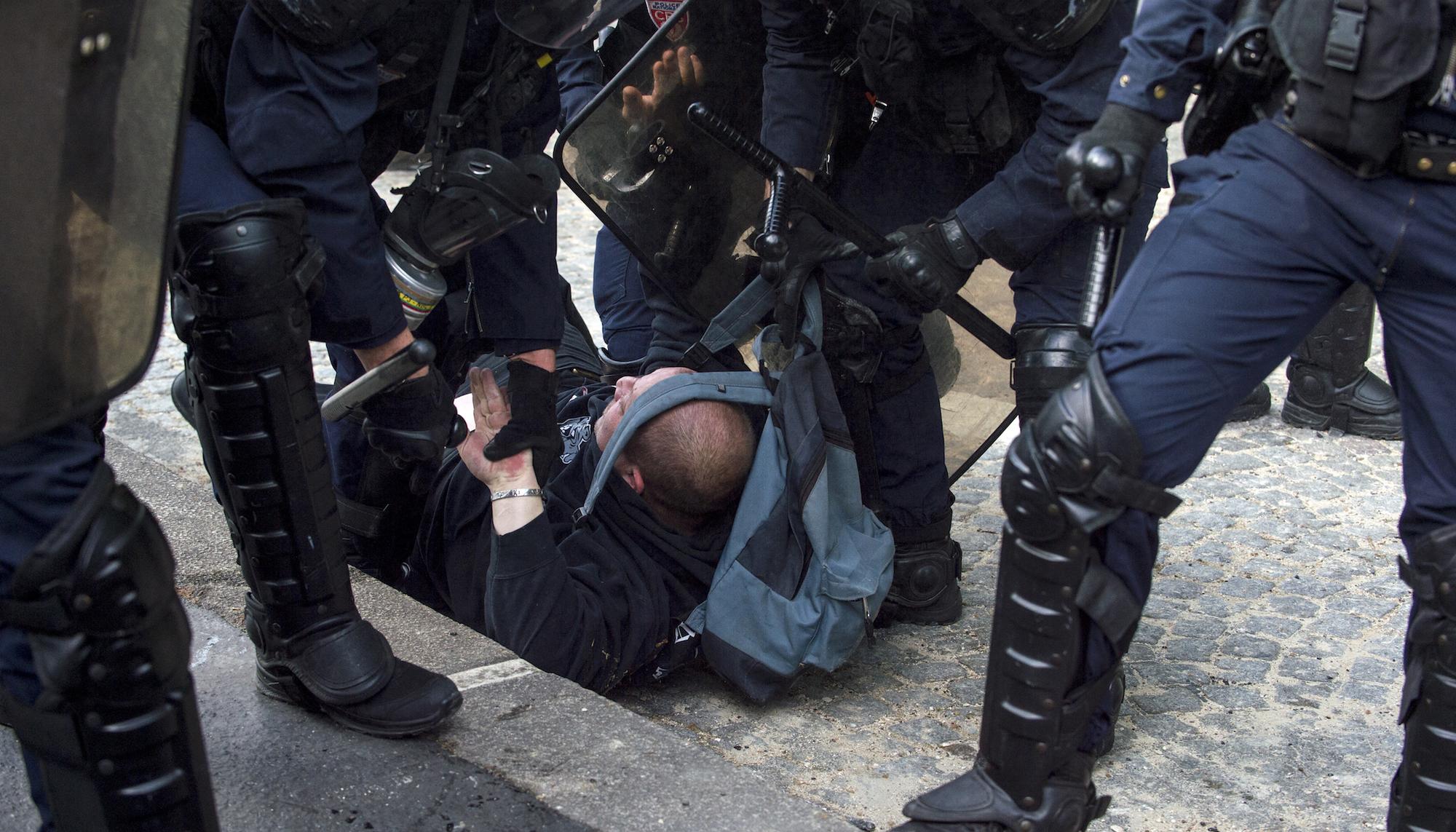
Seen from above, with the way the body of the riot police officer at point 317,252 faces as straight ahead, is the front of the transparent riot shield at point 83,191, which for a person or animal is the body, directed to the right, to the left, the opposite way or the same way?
the same way

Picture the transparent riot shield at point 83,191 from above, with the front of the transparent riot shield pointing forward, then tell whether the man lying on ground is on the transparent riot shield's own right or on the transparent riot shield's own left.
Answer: on the transparent riot shield's own left

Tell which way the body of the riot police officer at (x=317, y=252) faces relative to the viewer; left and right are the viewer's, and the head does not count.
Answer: facing the viewer and to the right of the viewer

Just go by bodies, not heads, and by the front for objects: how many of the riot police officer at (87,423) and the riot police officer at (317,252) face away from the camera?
0

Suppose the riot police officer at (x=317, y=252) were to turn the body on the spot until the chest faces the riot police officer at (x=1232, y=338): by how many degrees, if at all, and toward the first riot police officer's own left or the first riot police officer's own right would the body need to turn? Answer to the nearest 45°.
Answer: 0° — they already face them

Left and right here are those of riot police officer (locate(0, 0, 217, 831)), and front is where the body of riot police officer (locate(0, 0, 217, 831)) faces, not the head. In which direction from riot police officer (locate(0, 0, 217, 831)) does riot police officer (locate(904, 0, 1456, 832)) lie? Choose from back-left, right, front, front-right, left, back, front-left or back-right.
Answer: front-left

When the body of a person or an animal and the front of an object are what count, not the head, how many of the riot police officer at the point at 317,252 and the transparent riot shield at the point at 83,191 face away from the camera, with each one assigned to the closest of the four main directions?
0

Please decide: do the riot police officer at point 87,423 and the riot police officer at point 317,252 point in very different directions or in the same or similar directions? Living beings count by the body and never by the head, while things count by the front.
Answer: same or similar directions

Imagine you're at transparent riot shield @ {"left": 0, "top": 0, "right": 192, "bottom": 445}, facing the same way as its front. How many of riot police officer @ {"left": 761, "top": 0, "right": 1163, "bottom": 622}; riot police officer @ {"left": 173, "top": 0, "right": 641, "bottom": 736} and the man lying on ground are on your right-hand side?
0

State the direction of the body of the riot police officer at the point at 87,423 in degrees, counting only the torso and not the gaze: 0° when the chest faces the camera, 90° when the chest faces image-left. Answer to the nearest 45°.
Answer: approximately 315°
